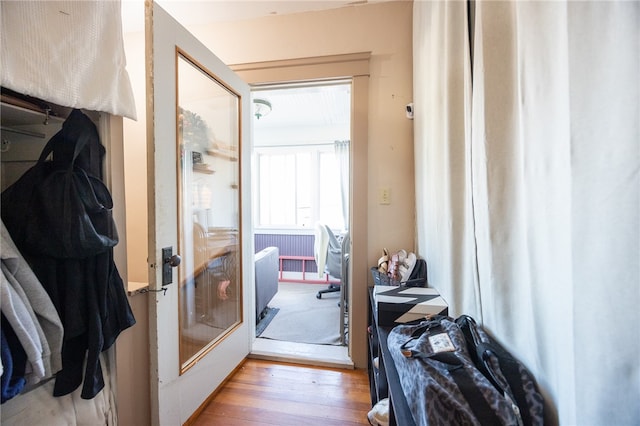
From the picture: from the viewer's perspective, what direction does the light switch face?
toward the camera

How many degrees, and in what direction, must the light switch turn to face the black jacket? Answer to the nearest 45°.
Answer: approximately 45° to its right

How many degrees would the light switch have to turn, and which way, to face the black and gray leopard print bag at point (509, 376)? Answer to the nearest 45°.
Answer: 0° — it already faces it

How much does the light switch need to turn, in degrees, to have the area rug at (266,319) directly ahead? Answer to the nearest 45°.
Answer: approximately 135° to its right

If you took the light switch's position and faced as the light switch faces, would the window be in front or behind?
behind

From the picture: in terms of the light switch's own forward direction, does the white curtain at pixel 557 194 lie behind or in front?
in front

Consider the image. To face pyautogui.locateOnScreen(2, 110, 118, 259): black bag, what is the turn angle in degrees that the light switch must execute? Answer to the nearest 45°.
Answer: approximately 45° to its right

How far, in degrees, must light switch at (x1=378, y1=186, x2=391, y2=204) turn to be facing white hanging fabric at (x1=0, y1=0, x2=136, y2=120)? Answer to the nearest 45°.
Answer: approximately 45° to its right

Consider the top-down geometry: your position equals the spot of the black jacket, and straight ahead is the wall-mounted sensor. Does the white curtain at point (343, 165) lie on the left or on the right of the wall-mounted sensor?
left

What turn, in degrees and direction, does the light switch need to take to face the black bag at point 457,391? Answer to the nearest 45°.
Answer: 0° — it already faces it

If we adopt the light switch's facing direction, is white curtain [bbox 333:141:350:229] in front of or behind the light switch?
behind
